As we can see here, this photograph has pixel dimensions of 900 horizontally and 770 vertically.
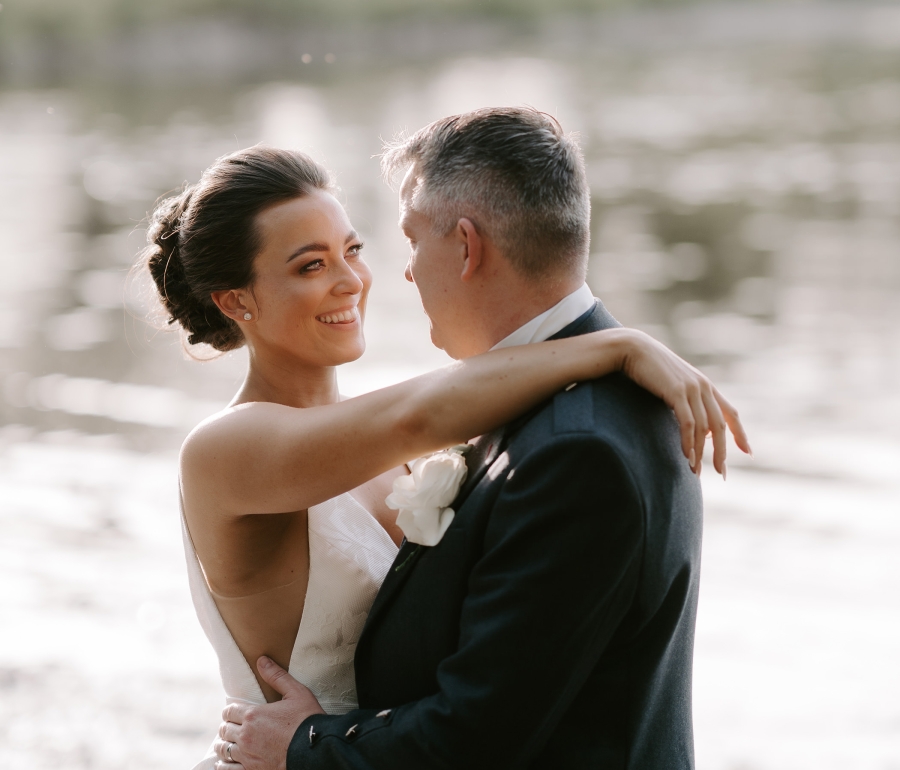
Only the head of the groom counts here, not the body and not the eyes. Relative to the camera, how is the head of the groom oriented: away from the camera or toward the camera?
away from the camera

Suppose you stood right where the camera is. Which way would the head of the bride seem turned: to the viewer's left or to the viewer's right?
to the viewer's right

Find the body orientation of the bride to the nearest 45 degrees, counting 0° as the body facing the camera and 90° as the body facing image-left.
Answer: approximately 270°
